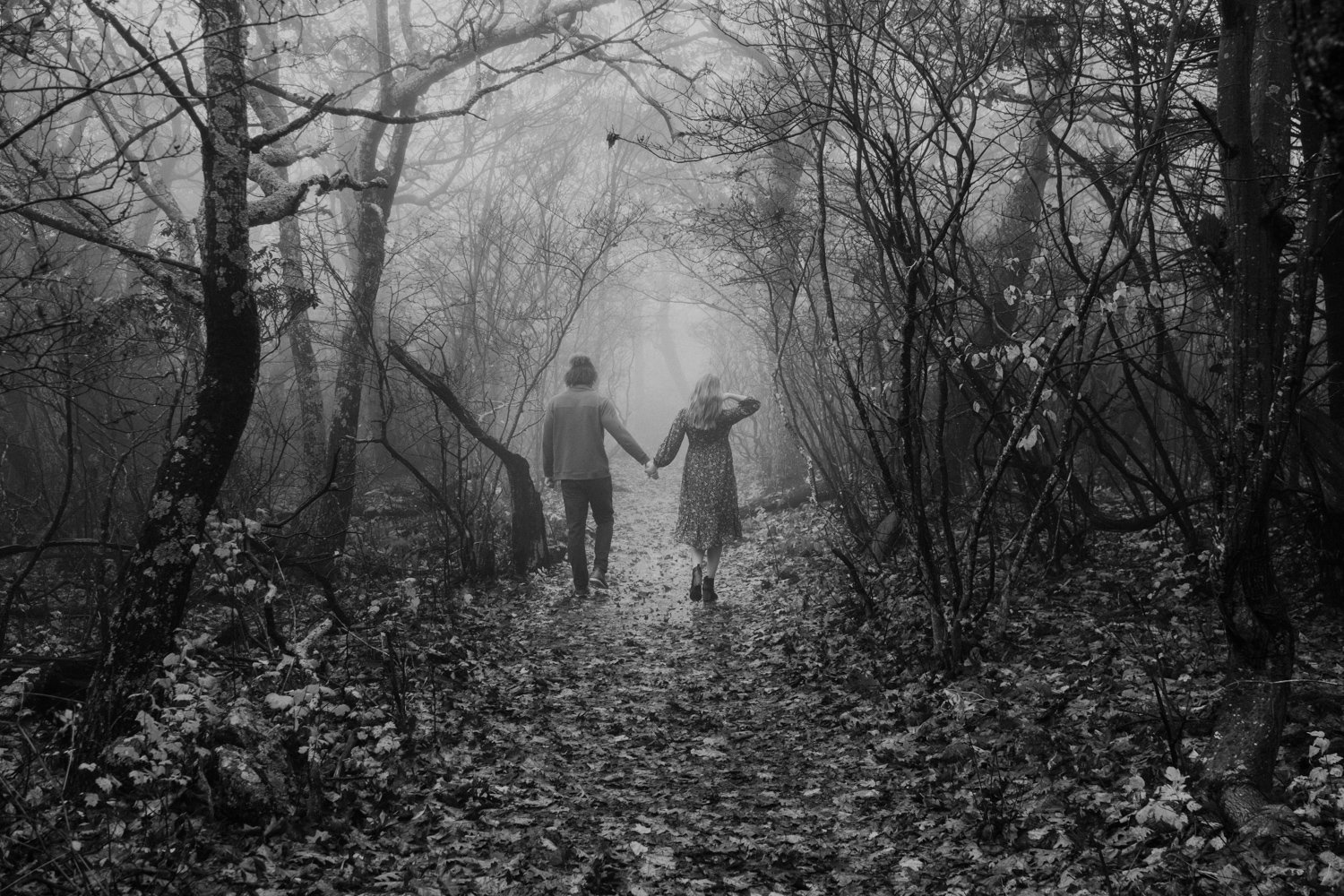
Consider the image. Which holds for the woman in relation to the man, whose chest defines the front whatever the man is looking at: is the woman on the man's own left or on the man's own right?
on the man's own right

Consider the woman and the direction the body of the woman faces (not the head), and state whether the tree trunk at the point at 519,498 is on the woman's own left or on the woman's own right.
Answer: on the woman's own left

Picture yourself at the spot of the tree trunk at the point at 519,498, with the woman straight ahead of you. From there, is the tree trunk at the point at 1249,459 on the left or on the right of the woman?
right

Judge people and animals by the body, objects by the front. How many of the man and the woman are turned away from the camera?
2

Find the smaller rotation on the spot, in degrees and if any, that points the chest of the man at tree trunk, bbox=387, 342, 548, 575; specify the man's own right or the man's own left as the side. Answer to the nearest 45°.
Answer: approximately 45° to the man's own left

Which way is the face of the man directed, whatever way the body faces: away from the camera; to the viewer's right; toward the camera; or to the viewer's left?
away from the camera

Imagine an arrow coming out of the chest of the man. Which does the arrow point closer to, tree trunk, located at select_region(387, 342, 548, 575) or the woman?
the tree trunk

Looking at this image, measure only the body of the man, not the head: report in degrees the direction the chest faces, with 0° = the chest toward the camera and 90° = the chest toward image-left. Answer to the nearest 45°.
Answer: approximately 180°

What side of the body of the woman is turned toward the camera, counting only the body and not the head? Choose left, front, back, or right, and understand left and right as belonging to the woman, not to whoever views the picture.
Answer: back

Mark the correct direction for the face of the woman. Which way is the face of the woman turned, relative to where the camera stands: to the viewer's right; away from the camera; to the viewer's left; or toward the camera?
away from the camera

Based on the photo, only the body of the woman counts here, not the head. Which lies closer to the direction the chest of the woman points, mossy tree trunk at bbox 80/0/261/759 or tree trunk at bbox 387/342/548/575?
the tree trunk
